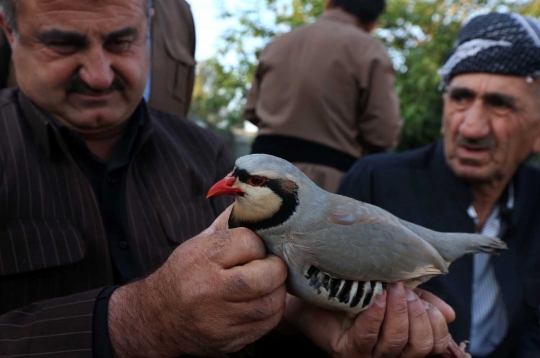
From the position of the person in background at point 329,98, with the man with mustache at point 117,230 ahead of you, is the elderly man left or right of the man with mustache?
left

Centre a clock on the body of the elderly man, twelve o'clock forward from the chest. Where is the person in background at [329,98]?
The person in background is roughly at 5 o'clock from the elderly man.

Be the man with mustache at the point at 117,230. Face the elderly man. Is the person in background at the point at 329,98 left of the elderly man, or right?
left

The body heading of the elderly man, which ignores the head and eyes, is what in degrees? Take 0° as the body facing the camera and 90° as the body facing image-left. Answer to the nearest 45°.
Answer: approximately 45°

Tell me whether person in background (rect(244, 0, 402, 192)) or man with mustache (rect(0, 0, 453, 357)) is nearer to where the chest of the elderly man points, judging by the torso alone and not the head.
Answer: the man with mustache

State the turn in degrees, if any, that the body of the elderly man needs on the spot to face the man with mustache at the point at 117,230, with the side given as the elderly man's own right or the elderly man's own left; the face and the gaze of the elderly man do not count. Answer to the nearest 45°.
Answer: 0° — they already face them

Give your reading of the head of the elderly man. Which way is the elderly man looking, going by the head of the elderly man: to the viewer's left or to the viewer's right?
to the viewer's left
